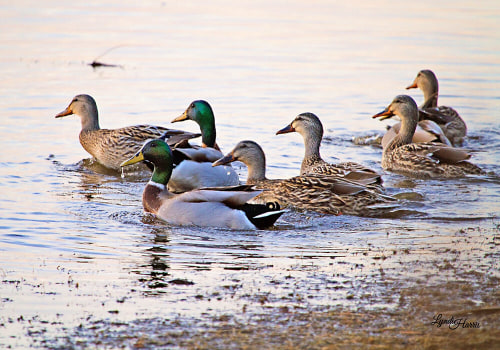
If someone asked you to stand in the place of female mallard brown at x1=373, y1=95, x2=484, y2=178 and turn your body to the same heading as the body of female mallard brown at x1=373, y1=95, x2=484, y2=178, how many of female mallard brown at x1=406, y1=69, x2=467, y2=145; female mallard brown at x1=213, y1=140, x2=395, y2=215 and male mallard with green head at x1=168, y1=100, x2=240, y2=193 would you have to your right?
1

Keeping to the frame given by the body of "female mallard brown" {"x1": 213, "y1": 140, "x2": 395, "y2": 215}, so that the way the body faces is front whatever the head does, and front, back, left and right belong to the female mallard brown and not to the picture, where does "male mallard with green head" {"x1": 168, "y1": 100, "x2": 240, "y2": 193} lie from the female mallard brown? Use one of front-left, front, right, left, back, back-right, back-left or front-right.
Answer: front-right

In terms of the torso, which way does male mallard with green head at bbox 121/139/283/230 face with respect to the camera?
to the viewer's left

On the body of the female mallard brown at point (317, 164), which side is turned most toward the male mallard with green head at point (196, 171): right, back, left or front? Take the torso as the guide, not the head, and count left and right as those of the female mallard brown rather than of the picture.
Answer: front

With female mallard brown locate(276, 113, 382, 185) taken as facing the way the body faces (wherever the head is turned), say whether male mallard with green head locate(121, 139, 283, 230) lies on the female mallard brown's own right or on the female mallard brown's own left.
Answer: on the female mallard brown's own left

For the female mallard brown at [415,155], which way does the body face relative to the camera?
to the viewer's left

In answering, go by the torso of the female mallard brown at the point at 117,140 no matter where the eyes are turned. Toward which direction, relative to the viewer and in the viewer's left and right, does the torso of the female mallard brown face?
facing to the left of the viewer

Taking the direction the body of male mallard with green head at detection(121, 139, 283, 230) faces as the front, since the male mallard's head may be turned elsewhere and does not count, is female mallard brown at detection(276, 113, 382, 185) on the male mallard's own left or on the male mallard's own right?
on the male mallard's own right

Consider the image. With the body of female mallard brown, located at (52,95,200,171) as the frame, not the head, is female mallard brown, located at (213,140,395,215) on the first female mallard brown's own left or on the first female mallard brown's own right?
on the first female mallard brown's own left

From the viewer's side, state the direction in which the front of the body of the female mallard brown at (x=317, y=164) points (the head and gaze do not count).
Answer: to the viewer's left

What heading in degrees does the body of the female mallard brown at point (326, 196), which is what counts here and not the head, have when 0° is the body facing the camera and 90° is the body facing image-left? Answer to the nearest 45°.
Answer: approximately 90°
